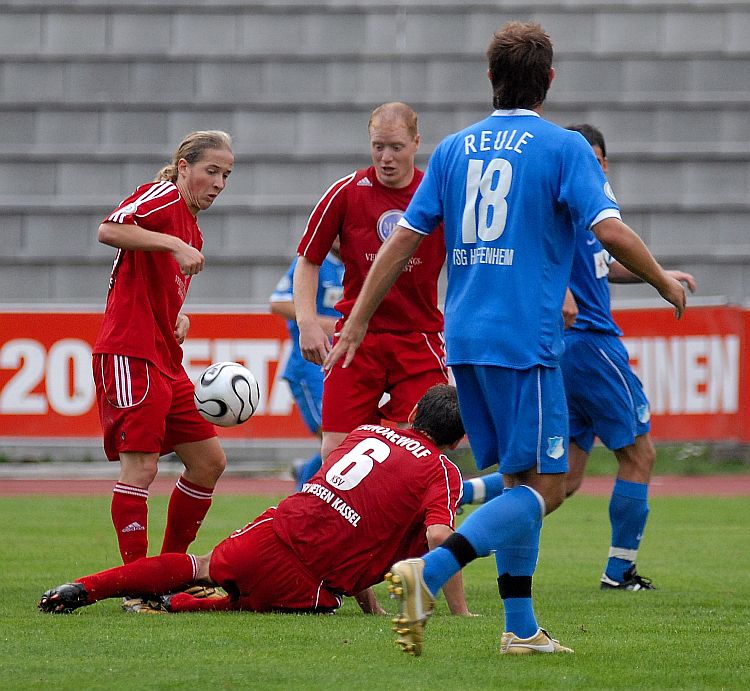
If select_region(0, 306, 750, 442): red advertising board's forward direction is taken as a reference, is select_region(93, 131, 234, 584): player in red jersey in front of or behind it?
in front

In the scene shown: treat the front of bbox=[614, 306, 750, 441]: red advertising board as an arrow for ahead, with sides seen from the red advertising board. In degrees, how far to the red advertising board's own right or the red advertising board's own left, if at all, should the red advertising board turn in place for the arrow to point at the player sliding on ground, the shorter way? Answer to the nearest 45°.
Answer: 0° — it already faces them

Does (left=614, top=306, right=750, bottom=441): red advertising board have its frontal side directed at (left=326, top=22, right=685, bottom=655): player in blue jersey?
yes

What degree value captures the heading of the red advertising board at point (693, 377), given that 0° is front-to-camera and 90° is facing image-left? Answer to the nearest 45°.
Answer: approximately 0°

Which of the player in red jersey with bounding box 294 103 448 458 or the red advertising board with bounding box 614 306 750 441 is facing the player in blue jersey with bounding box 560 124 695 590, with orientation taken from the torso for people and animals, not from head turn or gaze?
the red advertising board

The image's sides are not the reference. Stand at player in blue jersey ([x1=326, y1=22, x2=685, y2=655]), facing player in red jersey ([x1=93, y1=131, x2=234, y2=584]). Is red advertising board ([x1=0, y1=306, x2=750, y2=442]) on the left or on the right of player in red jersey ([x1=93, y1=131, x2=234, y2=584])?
right

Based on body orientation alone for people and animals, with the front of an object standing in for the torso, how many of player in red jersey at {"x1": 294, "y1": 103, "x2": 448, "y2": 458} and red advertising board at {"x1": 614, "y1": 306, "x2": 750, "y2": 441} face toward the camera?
2

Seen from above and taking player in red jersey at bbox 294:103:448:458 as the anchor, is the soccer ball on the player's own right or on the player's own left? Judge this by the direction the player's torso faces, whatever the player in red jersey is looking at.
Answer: on the player's own right

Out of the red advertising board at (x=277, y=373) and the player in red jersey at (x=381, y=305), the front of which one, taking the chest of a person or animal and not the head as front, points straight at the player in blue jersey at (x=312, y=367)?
the red advertising board

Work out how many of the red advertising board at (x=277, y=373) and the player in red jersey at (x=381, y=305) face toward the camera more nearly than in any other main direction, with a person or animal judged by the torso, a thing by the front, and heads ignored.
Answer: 2

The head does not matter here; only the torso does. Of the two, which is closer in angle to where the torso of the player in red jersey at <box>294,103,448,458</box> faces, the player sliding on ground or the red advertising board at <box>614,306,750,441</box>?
the player sliding on ground
